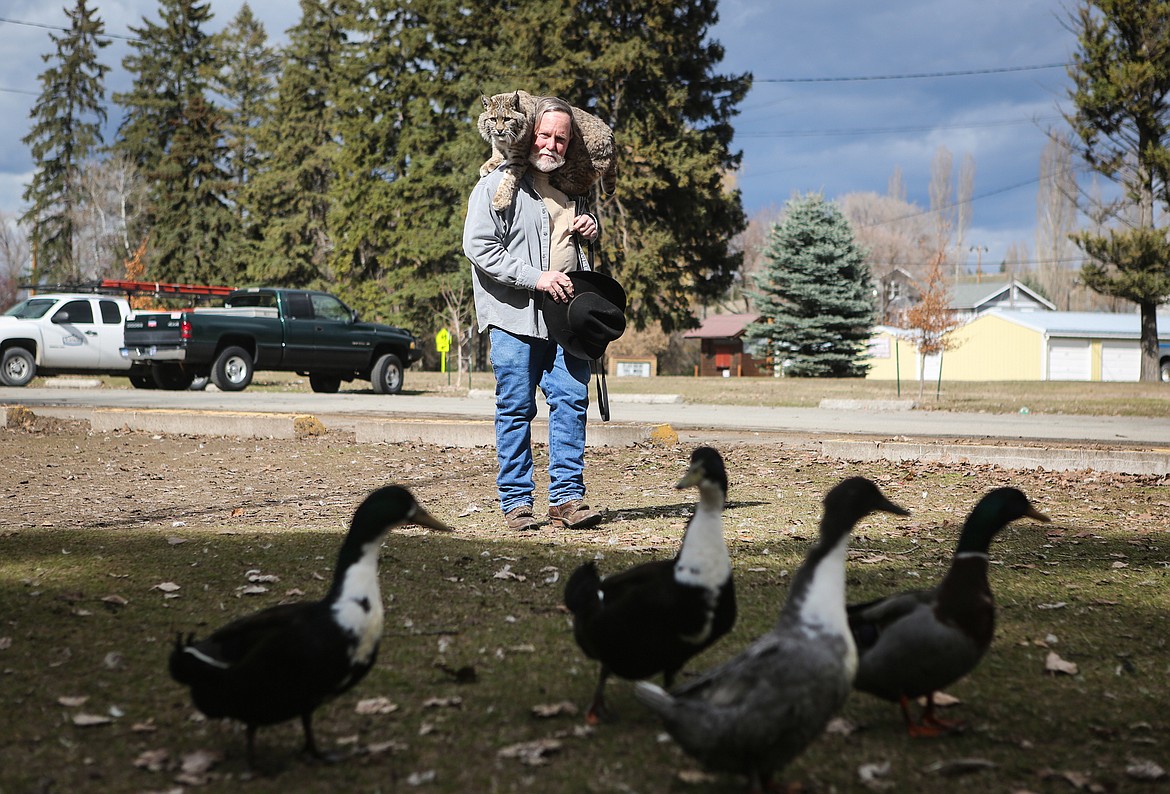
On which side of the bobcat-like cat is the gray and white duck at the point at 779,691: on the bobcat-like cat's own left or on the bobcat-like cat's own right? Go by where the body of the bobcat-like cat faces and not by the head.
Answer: on the bobcat-like cat's own left

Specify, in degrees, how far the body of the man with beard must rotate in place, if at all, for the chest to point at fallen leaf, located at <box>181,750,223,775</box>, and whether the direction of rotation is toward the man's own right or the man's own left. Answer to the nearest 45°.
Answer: approximately 45° to the man's own right

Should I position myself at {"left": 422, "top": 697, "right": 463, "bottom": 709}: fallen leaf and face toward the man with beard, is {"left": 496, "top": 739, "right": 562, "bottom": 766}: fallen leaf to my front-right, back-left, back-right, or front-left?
back-right

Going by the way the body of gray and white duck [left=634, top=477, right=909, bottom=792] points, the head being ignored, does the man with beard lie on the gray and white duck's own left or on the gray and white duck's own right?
on the gray and white duck's own left

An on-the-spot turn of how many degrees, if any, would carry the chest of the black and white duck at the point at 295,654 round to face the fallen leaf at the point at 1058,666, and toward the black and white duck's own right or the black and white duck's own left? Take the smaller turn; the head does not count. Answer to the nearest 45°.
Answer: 0° — it already faces it

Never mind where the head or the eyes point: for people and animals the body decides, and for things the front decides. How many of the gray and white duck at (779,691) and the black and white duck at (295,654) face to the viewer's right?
2

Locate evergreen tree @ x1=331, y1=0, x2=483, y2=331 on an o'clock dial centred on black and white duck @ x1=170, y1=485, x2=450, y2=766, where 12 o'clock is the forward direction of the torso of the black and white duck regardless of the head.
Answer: The evergreen tree is roughly at 9 o'clock from the black and white duck.

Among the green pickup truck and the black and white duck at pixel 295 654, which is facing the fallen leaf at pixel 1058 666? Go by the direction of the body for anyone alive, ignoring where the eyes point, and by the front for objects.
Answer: the black and white duck

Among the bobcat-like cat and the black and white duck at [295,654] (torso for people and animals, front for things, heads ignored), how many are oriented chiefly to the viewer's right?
1

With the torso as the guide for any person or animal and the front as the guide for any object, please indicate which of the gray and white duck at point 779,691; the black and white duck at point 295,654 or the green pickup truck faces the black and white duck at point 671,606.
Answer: the black and white duck at point 295,654

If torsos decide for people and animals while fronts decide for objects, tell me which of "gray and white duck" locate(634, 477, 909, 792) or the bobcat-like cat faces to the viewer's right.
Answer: the gray and white duck

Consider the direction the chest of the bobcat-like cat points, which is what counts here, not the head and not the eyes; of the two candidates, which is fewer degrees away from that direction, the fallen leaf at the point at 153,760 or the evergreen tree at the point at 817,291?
the fallen leaf

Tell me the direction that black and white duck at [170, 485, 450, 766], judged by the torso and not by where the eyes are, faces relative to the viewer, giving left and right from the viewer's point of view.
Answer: facing to the right of the viewer

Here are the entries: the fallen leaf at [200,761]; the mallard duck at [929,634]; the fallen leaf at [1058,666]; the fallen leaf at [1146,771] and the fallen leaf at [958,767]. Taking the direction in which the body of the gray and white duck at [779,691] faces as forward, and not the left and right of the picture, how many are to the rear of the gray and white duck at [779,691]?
1

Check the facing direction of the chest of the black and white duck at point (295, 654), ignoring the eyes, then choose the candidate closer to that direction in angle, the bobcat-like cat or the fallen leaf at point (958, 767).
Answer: the fallen leaf

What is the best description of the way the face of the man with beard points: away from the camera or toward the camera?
toward the camera

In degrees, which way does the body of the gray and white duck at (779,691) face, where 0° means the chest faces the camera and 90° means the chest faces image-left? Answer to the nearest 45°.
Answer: approximately 270°

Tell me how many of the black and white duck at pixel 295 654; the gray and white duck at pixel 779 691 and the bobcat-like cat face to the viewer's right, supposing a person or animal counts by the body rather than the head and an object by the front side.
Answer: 2

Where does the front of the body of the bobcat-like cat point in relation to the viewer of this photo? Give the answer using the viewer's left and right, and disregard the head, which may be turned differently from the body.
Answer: facing the viewer and to the left of the viewer
